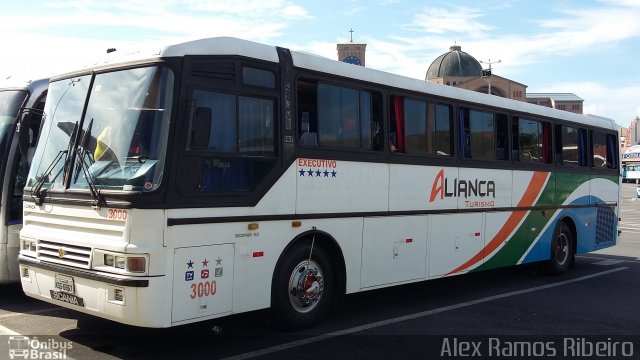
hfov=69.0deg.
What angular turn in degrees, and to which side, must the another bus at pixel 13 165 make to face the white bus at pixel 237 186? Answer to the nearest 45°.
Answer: approximately 90° to its left

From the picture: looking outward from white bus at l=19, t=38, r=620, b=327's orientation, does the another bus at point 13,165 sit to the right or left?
on its right

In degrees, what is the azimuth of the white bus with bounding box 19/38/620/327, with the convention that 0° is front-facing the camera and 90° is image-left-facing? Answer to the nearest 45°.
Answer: approximately 45°

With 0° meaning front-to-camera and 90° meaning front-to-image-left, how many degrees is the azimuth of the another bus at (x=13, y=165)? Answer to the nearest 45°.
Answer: approximately 45°
